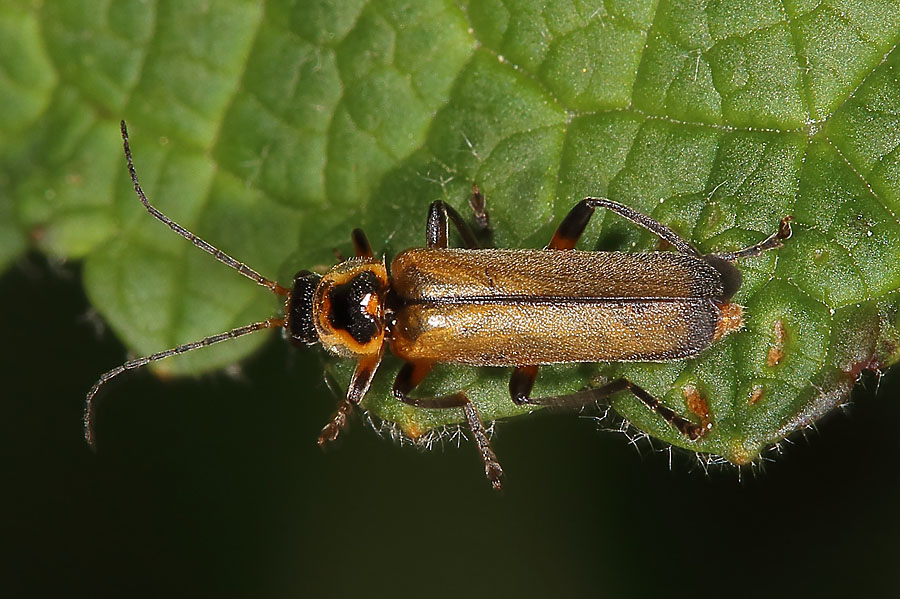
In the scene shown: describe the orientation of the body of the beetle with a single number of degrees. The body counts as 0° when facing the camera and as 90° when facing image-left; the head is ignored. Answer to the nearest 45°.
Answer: approximately 90°
